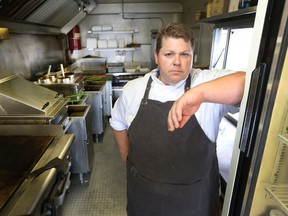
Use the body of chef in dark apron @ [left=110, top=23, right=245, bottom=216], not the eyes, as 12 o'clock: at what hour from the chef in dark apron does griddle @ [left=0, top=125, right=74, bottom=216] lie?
The griddle is roughly at 3 o'clock from the chef in dark apron.

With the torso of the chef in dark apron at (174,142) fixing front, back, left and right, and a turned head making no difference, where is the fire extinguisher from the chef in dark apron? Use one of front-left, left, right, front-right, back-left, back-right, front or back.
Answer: back-right

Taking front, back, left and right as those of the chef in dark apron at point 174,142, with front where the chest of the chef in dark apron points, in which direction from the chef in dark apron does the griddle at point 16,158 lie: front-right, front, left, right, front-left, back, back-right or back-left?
right

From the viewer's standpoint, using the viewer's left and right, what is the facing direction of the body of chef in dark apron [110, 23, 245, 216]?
facing the viewer

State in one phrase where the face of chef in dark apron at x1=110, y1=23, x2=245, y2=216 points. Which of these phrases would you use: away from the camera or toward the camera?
toward the camera

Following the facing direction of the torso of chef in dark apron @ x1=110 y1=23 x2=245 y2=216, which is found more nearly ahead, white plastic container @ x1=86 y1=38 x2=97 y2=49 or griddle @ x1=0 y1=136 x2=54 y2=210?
the griddle

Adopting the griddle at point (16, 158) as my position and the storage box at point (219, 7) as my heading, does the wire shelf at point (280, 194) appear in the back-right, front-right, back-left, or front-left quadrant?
front-right
